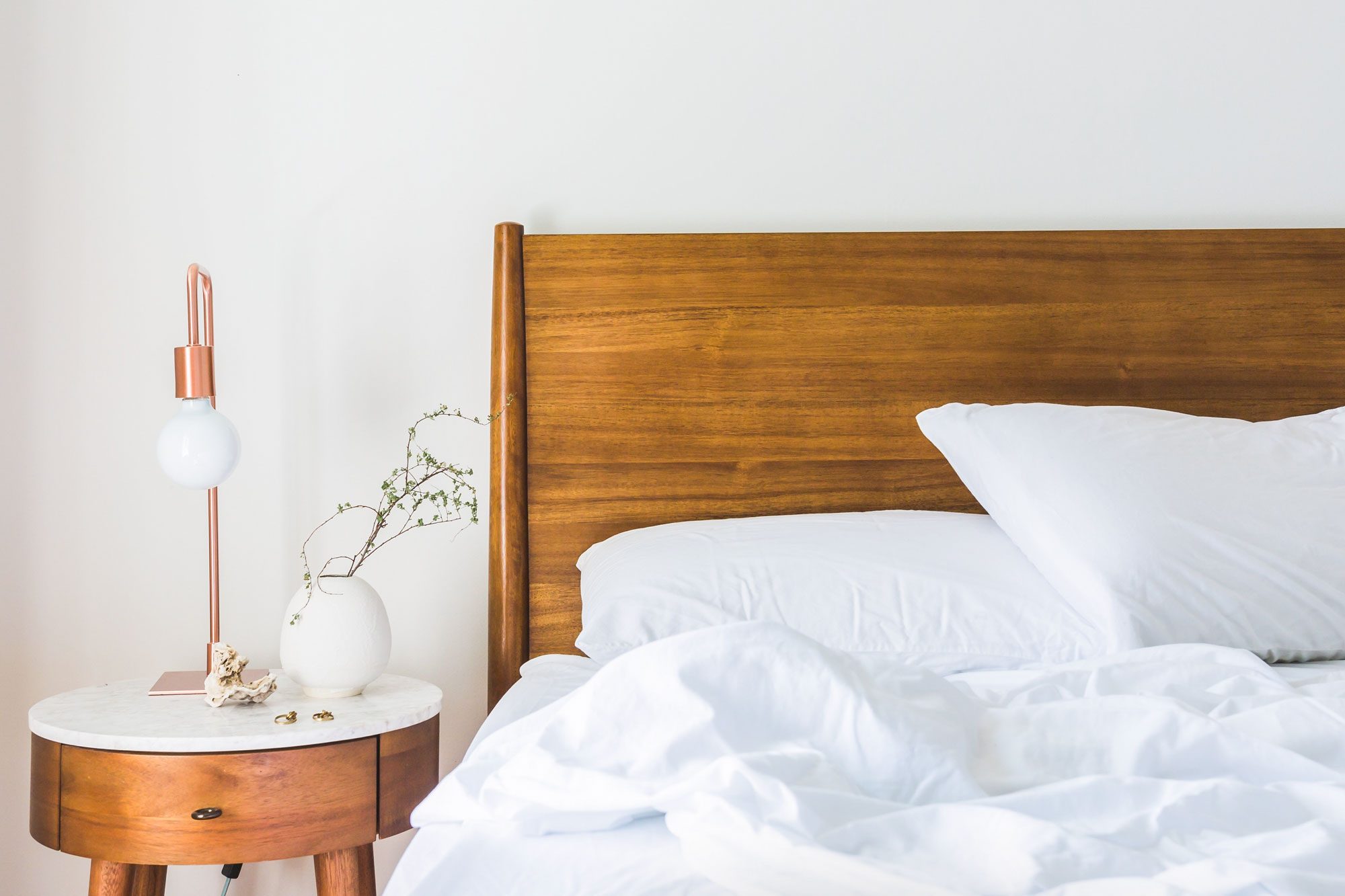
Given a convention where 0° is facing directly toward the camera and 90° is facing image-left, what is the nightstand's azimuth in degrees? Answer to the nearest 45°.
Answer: approximately 0°

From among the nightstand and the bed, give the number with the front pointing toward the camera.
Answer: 2

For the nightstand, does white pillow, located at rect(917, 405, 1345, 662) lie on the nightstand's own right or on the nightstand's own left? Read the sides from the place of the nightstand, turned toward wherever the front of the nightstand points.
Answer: on the nightstand's own left

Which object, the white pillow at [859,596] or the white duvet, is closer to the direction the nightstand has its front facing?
the white duvet

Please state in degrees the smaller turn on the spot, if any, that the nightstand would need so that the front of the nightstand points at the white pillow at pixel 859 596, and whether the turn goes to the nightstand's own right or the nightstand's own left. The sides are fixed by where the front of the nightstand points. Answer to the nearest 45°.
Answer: approximately 90° to the nightstand's own left

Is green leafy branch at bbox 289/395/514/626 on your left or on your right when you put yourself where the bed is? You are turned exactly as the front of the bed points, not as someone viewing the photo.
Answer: on your right
